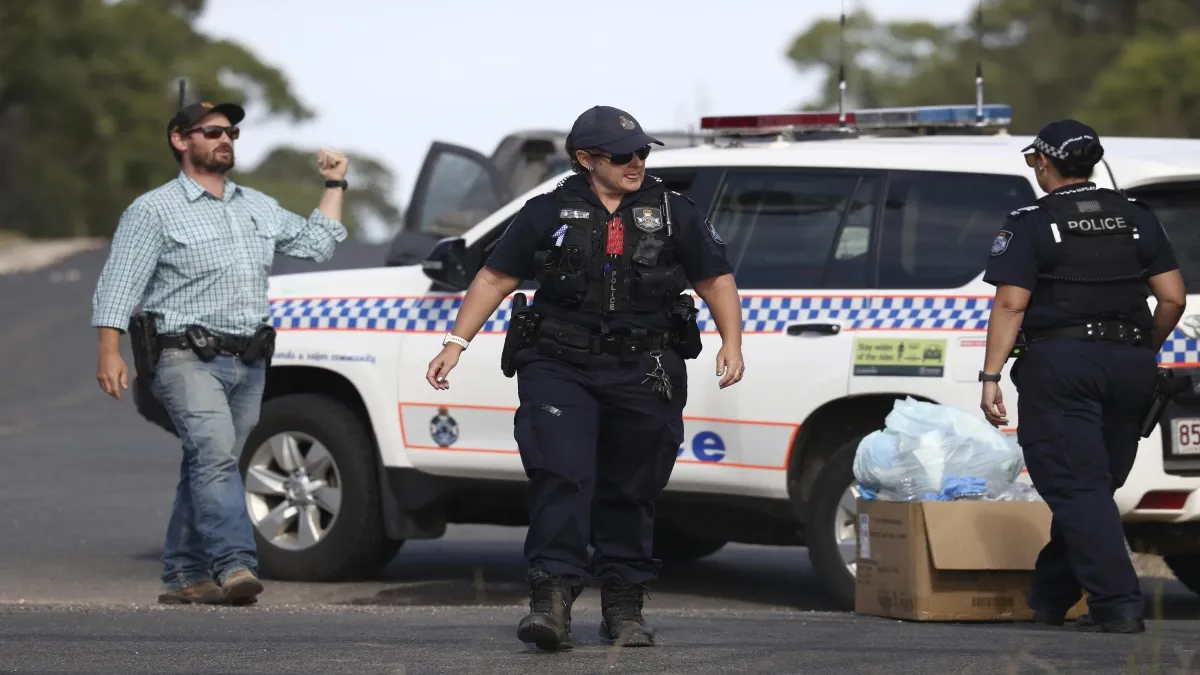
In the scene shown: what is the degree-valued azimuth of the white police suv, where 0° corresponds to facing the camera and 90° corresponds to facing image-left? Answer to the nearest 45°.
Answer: approximately 135°

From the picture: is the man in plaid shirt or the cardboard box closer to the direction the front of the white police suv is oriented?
the man in plaid shirt

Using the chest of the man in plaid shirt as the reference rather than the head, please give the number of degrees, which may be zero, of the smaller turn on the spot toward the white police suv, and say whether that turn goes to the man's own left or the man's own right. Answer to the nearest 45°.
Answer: approximately 45° to the man's own left

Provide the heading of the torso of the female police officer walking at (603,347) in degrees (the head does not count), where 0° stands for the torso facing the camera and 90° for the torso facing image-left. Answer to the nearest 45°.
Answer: approximately 0°

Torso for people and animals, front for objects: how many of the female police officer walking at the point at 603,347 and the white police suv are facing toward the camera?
1

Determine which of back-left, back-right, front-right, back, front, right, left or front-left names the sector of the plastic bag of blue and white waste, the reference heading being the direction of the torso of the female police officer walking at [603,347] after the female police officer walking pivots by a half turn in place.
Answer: front-right

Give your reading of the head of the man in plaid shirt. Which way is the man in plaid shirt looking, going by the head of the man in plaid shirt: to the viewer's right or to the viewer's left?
to the viewer's right

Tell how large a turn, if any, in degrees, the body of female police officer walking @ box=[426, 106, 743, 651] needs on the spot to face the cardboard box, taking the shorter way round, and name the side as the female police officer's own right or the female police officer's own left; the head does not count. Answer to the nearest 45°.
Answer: approximately 135° to the female police officer's own left
